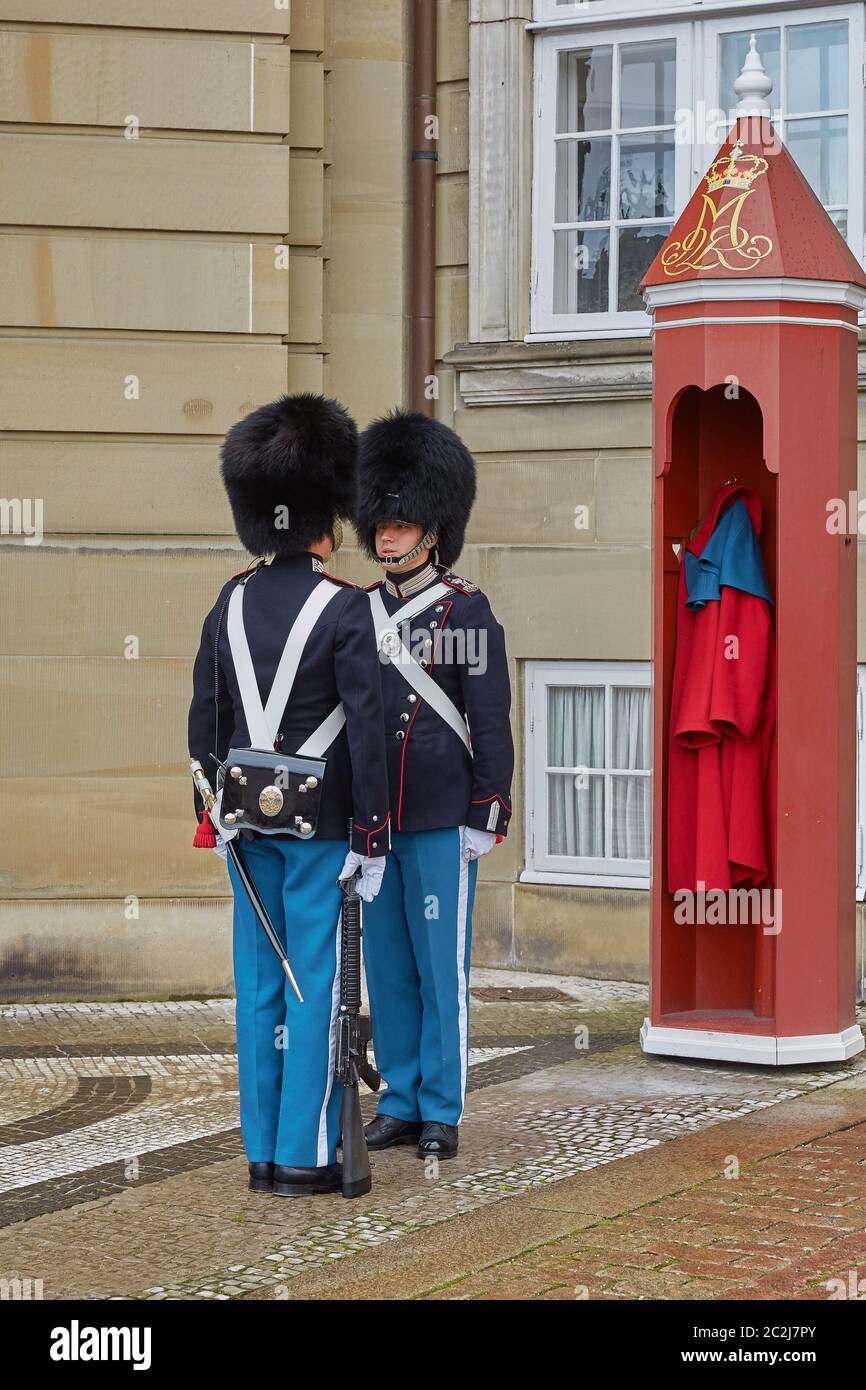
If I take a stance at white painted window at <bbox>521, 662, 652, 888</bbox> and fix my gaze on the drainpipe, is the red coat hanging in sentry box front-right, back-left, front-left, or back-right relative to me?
back-left

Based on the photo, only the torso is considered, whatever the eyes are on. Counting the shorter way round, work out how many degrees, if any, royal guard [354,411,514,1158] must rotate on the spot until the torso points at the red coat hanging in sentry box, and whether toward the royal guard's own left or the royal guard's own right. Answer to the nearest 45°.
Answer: approximately 180°

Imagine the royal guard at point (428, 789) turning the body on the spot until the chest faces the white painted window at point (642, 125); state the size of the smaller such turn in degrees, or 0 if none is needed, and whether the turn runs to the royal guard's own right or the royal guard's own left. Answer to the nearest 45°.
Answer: approximately 135° to the royal guard's own right

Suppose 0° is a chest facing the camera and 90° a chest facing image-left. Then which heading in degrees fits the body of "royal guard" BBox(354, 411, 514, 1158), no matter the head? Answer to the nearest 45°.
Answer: approximately 45°

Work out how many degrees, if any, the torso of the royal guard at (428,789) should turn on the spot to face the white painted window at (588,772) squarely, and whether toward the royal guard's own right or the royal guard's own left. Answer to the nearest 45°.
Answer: approximately 135° to the royal guard's own right

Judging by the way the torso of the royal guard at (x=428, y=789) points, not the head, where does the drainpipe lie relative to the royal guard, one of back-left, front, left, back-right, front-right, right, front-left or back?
back-right
